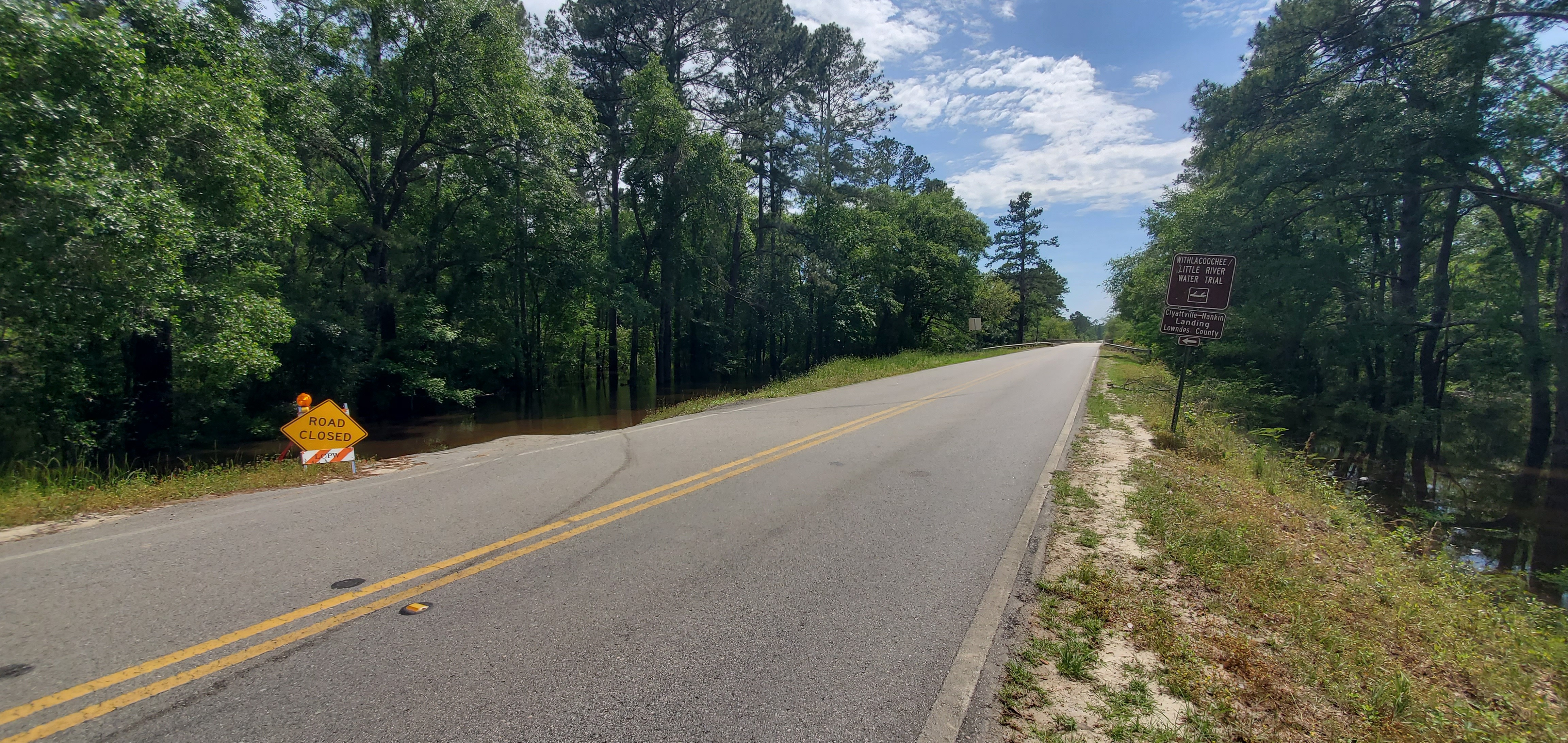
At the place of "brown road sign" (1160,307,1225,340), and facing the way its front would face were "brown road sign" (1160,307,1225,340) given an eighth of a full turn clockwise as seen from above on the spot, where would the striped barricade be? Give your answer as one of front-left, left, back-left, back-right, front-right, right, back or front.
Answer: front

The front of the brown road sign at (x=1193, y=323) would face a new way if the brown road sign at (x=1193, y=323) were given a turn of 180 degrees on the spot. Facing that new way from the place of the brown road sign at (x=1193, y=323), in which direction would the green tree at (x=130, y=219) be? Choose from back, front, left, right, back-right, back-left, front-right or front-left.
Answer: back-left

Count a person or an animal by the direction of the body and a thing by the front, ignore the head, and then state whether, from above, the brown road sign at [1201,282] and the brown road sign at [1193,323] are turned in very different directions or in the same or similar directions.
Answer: same or similar directions

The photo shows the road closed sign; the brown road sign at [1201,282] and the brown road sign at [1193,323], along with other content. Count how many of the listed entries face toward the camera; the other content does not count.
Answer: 3

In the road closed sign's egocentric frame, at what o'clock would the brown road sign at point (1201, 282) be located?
The brown road sign is roughly at 10 o'clock from the road closed sign.

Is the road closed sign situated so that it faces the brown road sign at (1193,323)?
no

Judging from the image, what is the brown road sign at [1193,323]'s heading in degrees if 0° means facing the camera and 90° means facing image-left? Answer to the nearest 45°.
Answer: approximately 0°

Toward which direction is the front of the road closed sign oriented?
toward the camera

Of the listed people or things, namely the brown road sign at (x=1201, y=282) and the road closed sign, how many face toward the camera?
2

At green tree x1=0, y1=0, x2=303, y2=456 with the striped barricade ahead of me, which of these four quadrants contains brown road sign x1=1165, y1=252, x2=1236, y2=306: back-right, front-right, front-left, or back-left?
front-left
